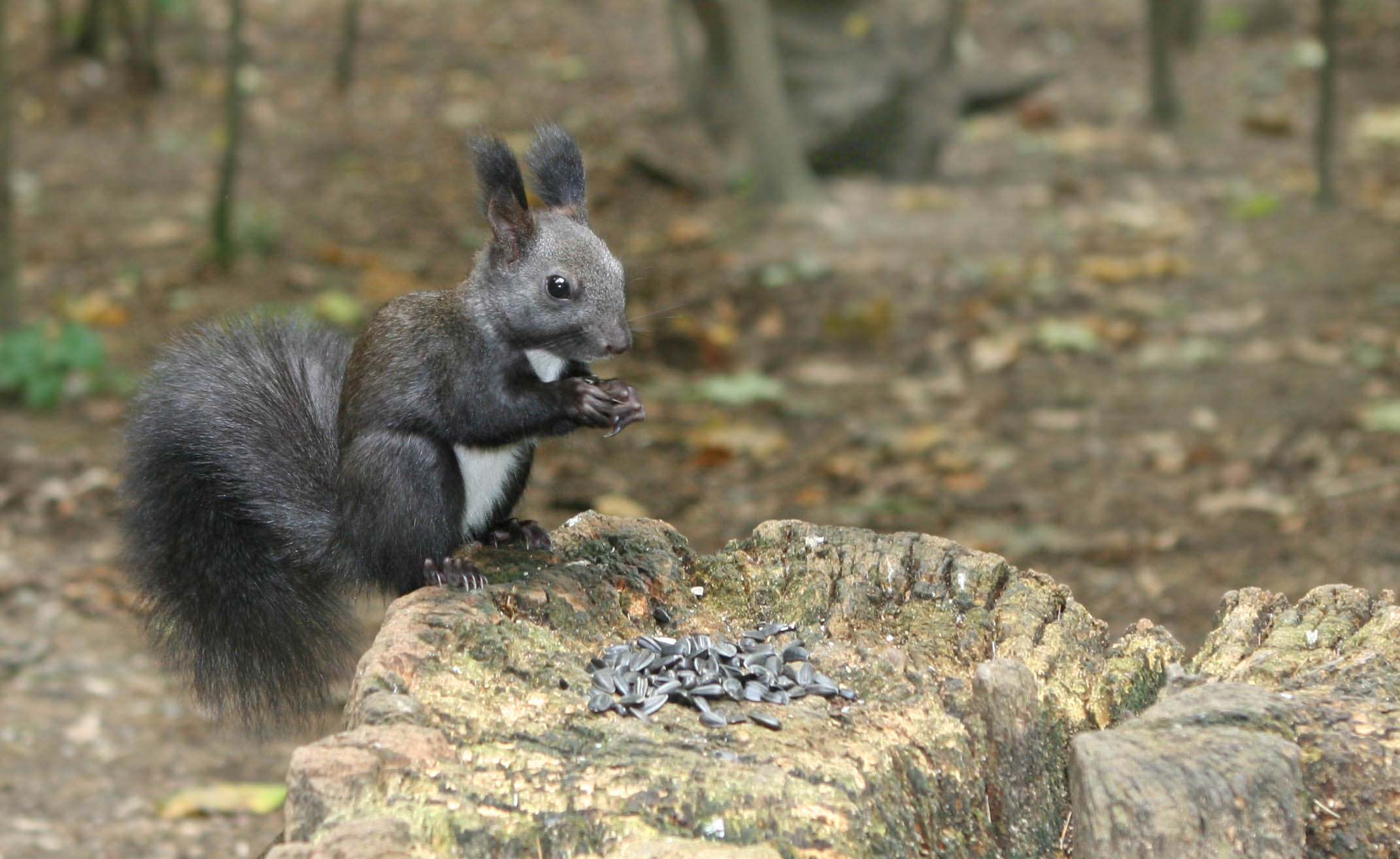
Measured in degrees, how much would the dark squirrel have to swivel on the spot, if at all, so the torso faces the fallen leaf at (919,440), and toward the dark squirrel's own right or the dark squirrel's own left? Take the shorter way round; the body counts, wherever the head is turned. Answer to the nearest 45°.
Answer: approximately 45° to the dark squirrel's own left

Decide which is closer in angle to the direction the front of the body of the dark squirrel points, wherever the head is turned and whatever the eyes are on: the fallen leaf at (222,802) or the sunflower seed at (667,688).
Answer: the sunflower seed

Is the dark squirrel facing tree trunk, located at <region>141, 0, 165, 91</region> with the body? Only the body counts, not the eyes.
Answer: no

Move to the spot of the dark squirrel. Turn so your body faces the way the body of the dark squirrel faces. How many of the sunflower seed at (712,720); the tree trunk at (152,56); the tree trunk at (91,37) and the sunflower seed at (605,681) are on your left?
2

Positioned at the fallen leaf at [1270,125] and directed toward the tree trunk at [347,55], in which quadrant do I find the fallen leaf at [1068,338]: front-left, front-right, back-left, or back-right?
front-left

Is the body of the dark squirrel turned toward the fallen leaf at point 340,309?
no

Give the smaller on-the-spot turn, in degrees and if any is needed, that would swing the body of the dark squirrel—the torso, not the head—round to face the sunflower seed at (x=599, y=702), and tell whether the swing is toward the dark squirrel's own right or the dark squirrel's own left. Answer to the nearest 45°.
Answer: approximately 45° to the dark squirrel's own right

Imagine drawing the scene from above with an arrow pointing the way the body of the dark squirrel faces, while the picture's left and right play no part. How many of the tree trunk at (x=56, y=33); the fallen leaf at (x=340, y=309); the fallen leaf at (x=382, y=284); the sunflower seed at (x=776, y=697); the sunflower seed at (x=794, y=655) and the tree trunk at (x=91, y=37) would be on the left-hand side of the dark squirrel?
4

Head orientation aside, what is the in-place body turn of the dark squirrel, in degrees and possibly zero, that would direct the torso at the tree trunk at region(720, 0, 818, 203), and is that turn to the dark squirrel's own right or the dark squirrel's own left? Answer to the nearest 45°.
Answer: approximately 45° to the dark squirrel's own left

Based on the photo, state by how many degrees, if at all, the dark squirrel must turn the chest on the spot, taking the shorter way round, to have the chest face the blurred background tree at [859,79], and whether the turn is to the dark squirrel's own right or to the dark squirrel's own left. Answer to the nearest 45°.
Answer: approximately 45° to the dark squirrel's own left

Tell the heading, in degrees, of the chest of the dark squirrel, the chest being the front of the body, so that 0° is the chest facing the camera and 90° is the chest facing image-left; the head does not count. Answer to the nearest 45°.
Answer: approximately 270°

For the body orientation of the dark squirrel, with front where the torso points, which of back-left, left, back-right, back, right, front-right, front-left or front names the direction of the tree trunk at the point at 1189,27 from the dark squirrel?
front-left

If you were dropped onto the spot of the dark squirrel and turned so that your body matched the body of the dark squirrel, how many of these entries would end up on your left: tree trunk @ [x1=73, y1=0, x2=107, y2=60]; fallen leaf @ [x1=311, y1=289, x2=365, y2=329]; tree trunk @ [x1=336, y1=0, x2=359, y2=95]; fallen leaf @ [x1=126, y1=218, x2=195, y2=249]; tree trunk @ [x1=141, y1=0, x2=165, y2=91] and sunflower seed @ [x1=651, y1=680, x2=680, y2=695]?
5

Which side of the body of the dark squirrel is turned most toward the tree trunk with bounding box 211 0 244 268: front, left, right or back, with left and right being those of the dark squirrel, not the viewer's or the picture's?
left

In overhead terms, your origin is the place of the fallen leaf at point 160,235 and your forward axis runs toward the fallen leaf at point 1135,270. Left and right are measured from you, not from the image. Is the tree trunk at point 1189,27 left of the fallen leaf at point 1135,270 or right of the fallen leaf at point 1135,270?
left

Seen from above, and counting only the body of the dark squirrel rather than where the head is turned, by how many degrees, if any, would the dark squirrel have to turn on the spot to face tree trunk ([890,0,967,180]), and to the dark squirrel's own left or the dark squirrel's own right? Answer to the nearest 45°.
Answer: approximately 45° to the dark squirrel's own left
